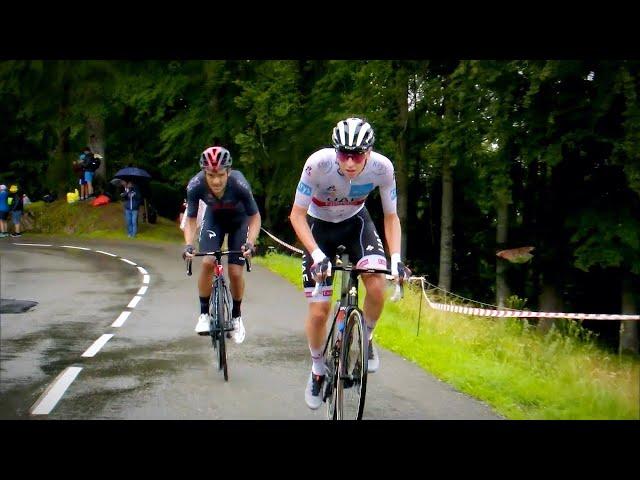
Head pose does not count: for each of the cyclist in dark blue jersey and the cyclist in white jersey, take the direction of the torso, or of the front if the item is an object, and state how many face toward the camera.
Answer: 2

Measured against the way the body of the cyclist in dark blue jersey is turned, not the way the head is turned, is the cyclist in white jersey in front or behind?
in front

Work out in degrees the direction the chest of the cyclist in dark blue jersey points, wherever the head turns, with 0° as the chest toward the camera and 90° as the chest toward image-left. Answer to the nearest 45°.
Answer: approximately 0°

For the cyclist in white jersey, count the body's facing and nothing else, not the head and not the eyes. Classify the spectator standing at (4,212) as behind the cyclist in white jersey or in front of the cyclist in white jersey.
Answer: behind

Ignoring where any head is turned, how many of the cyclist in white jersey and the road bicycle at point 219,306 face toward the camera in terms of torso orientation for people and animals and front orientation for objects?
2

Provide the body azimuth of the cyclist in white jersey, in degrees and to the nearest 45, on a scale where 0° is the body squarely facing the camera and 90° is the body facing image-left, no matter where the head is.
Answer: approximately 0°

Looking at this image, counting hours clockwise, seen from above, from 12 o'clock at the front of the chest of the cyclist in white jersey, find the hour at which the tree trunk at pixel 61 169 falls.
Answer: The tree trunk is roughly at 5 o'clock from the cyclist in white jersey.

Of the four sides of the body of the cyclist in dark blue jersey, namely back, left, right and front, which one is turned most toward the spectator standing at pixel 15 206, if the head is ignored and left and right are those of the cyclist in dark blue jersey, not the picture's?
back

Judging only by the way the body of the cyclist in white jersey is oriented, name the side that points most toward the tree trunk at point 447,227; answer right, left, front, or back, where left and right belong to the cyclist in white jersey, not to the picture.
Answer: back

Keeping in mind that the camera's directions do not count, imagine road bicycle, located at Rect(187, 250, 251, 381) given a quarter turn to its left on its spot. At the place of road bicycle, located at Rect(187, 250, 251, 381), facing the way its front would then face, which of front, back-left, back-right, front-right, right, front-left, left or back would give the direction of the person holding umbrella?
left
